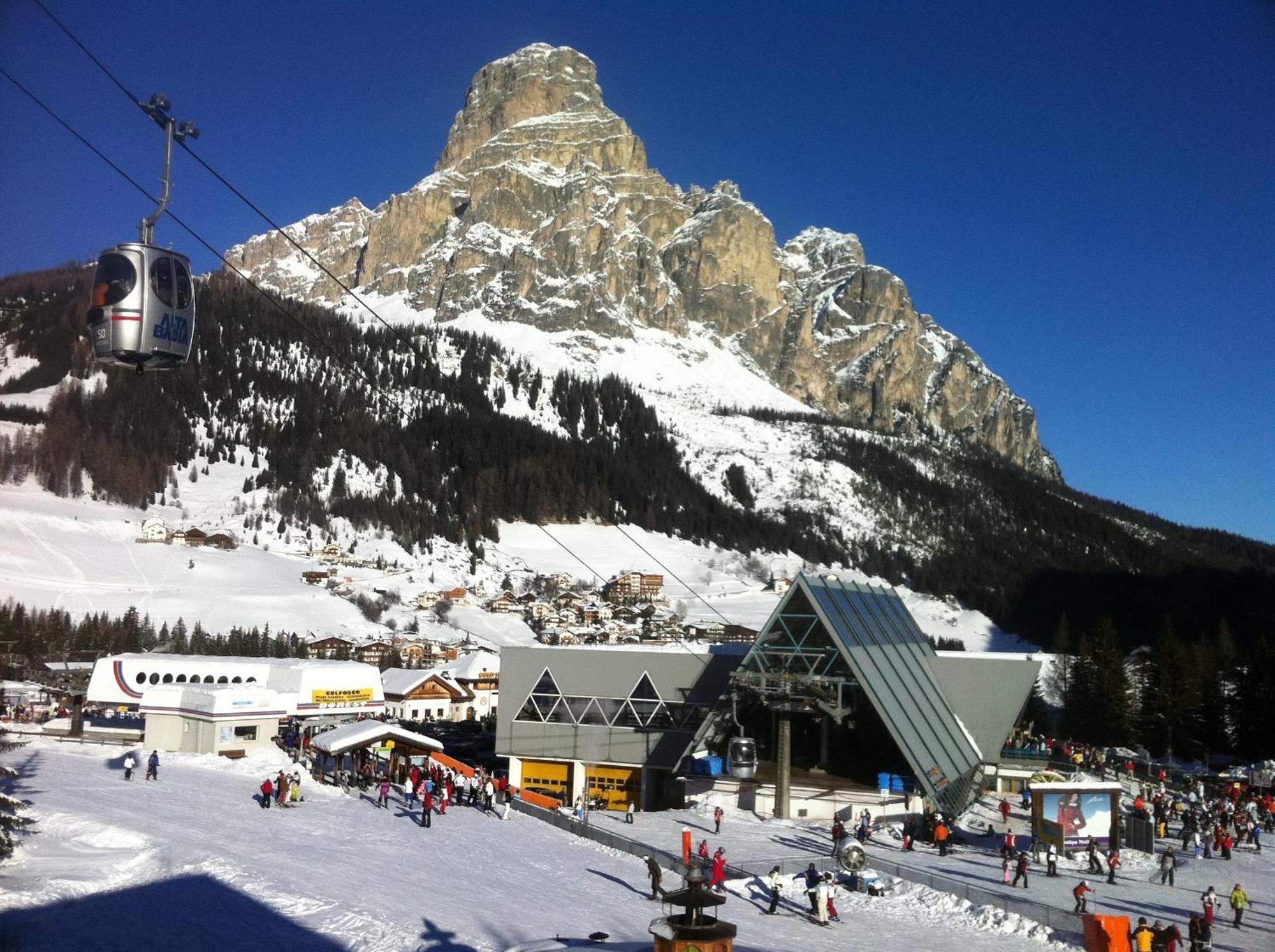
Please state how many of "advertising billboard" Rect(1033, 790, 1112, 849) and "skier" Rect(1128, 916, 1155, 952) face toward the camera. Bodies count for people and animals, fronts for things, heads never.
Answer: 1

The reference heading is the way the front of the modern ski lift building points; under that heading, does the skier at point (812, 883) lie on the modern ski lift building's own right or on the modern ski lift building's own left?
on the modern ski lift building's own left

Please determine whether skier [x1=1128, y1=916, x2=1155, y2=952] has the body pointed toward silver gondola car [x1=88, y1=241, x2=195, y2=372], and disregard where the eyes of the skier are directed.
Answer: no

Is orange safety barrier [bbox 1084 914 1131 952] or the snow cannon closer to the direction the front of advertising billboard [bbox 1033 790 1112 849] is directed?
the orange safety barrier

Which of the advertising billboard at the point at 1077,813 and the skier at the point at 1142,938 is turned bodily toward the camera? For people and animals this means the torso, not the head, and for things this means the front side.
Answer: the advertising billboard

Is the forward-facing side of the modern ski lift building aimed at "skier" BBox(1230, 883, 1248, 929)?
no

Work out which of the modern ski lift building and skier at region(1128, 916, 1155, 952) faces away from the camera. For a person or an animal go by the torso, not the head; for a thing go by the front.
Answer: the skier

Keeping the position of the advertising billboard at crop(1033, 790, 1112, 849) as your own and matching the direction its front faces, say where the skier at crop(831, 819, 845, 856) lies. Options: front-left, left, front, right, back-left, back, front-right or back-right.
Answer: right

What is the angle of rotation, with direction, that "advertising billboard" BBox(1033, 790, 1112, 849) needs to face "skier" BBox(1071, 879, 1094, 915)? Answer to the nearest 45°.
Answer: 0° — it already faces them

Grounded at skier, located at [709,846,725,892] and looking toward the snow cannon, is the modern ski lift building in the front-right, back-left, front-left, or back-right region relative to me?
front-left

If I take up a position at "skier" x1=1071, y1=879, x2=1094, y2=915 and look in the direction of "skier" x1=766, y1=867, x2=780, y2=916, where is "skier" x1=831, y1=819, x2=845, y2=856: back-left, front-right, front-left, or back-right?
front-right

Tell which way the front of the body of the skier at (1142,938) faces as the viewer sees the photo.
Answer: away from the camera

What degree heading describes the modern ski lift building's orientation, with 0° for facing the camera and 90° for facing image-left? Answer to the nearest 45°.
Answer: approximately 45°

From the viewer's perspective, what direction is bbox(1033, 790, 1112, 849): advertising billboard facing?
toward the camera

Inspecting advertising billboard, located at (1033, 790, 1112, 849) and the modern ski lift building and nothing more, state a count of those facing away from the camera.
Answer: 0

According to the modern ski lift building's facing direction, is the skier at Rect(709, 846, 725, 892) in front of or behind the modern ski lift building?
in front
